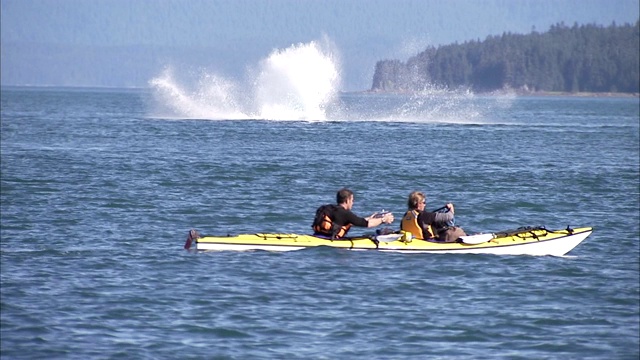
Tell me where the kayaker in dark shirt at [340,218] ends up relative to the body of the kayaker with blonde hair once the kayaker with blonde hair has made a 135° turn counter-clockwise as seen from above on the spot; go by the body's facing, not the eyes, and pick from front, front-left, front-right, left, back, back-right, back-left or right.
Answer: front-left

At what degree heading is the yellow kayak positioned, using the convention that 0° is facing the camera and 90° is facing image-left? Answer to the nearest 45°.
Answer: approximately 270°

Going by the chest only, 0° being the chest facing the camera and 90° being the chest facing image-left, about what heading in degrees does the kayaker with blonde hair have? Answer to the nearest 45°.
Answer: approximately 270°
